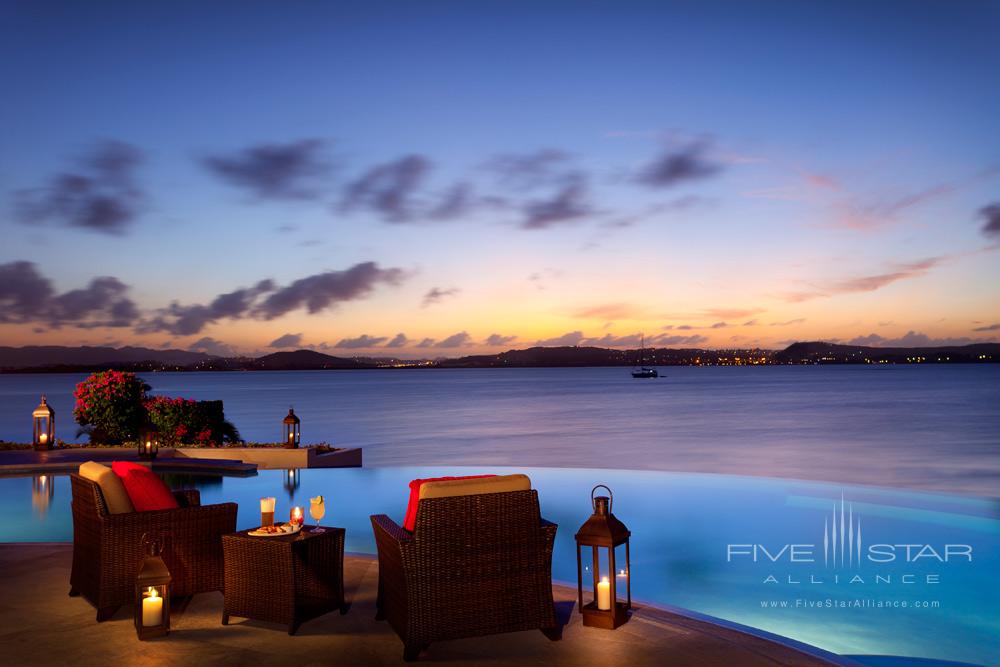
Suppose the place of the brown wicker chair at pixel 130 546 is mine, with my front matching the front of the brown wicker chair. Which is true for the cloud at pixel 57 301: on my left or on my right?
on my left

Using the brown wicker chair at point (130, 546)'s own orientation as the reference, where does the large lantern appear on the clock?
The large lantern is roughly at 1 o'clock from the brown wicker chair.

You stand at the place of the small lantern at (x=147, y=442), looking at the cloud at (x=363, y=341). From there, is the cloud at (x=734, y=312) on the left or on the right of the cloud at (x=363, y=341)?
right

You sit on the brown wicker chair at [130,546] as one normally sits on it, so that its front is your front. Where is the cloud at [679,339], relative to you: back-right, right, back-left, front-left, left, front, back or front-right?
front-left

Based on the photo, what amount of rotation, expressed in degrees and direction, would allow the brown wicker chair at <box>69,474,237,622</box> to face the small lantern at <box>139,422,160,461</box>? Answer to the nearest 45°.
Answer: approximately 90° to its left

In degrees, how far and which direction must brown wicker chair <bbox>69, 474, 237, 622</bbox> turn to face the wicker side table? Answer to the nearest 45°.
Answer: approximately 45° to its right

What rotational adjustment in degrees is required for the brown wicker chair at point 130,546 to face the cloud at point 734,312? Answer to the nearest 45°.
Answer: approximately 45° to its left

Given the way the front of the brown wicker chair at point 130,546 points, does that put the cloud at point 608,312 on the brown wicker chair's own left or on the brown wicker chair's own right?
on the brown wicker chair's own left

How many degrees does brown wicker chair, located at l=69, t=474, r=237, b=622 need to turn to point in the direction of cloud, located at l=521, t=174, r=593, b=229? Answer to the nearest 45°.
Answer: approximately 45° to its left

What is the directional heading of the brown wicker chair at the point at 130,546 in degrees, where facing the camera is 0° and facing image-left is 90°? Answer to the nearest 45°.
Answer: approximately 270°

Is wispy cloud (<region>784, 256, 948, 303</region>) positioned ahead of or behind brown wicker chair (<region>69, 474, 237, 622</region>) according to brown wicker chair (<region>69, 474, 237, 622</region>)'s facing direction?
ahead

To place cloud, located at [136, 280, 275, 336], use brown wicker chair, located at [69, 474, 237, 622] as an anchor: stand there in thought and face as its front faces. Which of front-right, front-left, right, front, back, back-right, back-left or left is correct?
left
